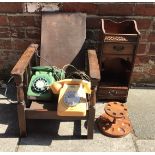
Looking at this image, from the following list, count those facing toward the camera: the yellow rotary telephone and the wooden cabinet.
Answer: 2

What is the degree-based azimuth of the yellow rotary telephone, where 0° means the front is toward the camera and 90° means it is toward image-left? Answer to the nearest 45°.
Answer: approximately 0°

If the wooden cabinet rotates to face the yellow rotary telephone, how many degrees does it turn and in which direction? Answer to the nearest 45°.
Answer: approximately 45° to its right

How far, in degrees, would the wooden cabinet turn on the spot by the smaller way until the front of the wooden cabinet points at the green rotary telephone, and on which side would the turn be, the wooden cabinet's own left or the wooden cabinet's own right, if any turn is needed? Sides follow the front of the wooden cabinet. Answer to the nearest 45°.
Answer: approximately 45° to the wooden cabinet's own right

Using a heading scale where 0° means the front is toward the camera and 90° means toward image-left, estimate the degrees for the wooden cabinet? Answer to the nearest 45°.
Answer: approximately 0°

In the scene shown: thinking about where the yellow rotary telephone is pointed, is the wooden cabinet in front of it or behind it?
behind
